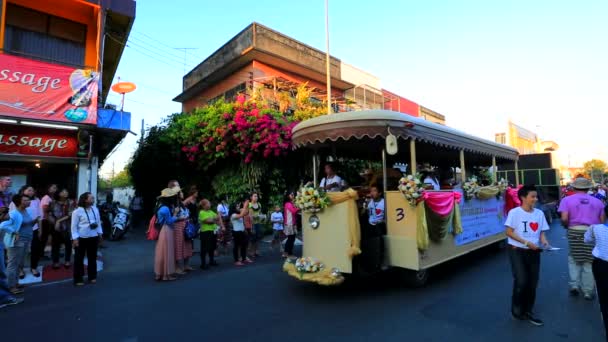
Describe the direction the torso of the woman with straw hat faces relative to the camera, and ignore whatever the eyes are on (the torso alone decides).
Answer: to the viewer's right

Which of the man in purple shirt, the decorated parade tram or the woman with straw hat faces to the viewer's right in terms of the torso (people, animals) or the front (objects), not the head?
the woman with straw hat

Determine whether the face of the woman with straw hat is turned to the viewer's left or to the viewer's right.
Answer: to the viewer's right

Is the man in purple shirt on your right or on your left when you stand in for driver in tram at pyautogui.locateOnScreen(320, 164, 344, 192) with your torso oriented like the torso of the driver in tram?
on your left

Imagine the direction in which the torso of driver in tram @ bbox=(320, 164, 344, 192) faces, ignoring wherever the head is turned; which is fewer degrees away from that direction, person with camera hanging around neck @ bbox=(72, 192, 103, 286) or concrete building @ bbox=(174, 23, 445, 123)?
the person with camera hanging around neck

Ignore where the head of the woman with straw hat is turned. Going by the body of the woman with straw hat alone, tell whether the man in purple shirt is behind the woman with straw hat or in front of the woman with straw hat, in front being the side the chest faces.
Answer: in front

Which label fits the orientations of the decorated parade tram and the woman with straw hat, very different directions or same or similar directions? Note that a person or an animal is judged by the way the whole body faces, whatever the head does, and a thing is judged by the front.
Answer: very different directions

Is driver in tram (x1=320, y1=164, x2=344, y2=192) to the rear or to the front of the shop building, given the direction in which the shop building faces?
to the front

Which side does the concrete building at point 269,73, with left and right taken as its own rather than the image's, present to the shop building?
right

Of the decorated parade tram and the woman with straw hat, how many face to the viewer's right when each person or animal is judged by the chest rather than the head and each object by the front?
1
